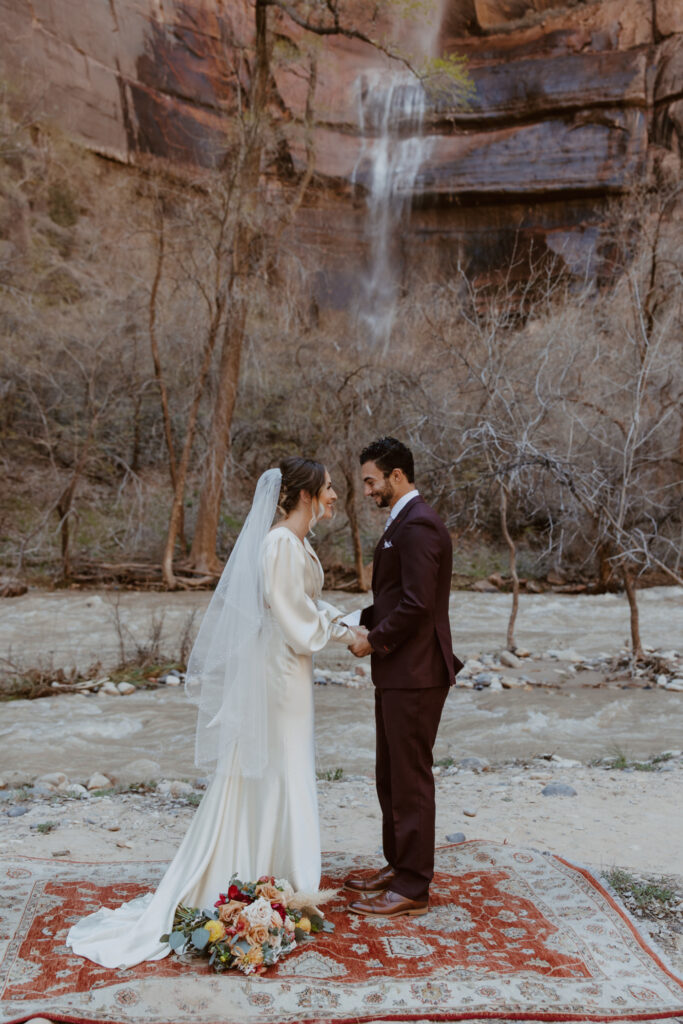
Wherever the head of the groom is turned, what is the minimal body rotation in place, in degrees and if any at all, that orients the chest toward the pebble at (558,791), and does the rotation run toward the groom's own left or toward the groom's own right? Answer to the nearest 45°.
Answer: approximately 135° to the groom's own right

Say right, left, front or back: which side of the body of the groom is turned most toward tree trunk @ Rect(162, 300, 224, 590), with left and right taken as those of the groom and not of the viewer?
right

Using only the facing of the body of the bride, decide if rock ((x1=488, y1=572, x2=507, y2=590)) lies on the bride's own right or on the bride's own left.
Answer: on the bride's own left

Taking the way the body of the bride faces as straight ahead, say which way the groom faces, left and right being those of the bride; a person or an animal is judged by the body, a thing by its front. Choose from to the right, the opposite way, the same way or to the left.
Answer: the opposite way

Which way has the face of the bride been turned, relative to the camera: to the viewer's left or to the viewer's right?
to the viewer's right

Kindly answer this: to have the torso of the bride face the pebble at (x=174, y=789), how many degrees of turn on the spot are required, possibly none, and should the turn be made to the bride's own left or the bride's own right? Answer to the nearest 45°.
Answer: approximately 90° to the bride's own left

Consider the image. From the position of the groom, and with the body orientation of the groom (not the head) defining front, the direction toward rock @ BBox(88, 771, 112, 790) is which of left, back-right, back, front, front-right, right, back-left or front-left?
front-right

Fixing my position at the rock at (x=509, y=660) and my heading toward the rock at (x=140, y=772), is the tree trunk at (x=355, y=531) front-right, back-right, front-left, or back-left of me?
back-right

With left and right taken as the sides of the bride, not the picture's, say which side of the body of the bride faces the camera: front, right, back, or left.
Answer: right

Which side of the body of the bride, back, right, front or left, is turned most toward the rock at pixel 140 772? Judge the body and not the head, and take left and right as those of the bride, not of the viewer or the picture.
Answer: left

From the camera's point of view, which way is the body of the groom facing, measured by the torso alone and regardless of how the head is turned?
to the viewer's left

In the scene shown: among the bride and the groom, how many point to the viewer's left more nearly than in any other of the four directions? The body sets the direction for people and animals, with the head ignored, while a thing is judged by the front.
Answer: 1

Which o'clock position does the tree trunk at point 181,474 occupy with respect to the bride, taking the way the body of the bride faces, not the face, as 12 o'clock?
The tree trunk is roughly at 9 o'clock from the bride.

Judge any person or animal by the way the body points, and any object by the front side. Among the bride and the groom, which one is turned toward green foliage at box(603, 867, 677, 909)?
the bride
